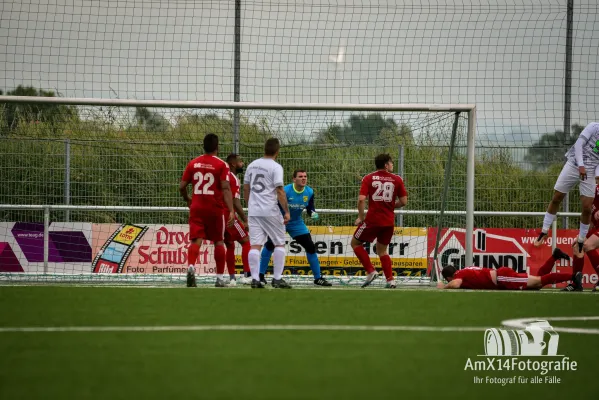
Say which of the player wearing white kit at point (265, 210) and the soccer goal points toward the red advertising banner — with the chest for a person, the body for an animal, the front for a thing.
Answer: the player wearing white kit

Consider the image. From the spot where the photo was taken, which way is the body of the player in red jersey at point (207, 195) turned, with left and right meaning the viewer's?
facing away from the viewer

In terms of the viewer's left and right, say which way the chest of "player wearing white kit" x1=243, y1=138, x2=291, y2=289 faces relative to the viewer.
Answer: facing away from the viewer and to the right of the viewer

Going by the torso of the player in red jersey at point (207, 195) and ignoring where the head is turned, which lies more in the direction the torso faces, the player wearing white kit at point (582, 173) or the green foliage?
the green foliage

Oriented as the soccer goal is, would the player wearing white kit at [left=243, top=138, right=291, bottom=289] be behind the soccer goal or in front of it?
in front

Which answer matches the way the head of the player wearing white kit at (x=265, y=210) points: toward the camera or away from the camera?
away from the camera

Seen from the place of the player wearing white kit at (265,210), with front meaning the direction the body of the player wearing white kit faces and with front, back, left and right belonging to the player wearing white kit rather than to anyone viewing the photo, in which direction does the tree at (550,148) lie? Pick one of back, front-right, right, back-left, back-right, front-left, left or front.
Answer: front

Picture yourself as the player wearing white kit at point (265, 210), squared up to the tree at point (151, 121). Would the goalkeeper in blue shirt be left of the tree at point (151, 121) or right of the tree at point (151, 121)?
right

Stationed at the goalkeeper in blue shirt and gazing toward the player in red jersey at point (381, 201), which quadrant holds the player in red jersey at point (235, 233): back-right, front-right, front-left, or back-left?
back-right

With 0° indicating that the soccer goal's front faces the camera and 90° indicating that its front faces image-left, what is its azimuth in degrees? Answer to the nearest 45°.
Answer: approximately 0°

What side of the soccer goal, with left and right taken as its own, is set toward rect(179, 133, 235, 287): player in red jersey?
front

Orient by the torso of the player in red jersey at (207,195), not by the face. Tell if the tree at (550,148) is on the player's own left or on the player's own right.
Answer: on the player's own right
